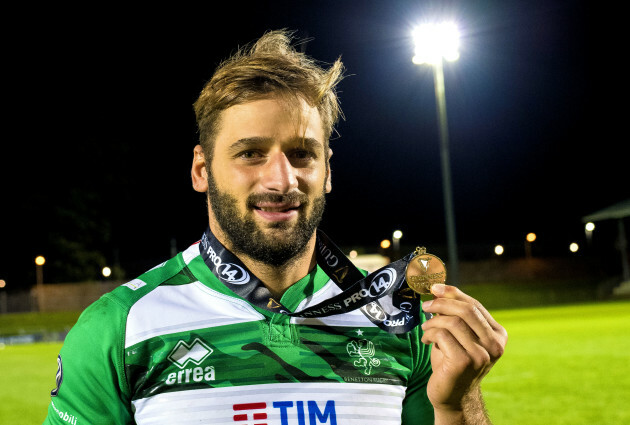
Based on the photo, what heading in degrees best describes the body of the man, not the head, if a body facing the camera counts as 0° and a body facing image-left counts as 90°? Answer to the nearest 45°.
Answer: approximately 0°

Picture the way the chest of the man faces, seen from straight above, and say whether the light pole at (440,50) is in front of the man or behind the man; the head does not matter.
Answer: behind
